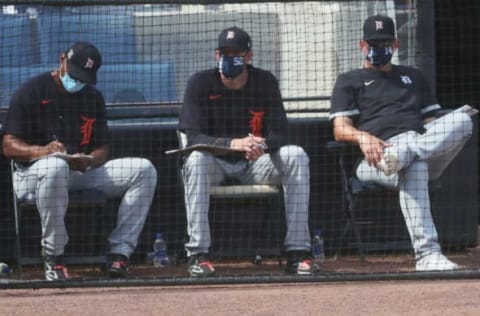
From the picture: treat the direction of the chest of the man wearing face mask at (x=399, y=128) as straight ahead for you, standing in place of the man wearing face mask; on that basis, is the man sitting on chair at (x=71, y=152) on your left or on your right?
on your right

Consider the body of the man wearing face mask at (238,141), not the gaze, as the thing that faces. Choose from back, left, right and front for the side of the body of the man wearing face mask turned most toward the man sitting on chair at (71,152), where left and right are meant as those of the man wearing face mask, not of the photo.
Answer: right

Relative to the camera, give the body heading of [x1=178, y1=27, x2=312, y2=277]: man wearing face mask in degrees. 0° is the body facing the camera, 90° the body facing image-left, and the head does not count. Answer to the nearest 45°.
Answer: approximately 0°

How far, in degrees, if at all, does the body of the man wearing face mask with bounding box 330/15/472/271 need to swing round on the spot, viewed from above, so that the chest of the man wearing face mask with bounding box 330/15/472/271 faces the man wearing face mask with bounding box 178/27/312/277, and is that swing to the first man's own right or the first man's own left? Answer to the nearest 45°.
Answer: approximately 90° to the first man's own right

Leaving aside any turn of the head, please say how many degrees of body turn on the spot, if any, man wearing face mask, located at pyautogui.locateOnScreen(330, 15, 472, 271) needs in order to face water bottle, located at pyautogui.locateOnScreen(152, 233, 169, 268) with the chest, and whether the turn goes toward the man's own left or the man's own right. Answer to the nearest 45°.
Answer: approximately 90° to the man's own right

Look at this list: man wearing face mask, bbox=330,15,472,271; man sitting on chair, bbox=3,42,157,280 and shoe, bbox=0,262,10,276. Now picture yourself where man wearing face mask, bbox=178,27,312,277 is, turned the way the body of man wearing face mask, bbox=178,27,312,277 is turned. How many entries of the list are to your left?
1

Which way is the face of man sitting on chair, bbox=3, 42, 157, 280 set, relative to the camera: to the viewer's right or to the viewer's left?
to the viewer's right

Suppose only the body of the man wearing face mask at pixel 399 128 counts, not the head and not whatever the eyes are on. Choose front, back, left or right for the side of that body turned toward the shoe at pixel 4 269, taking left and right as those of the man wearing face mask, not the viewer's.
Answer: right

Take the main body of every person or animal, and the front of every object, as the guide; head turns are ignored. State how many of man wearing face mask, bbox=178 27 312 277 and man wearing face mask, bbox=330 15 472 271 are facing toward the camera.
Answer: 2

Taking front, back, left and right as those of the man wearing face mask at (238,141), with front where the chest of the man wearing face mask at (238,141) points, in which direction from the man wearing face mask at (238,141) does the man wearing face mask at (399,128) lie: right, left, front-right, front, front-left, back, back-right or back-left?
left
